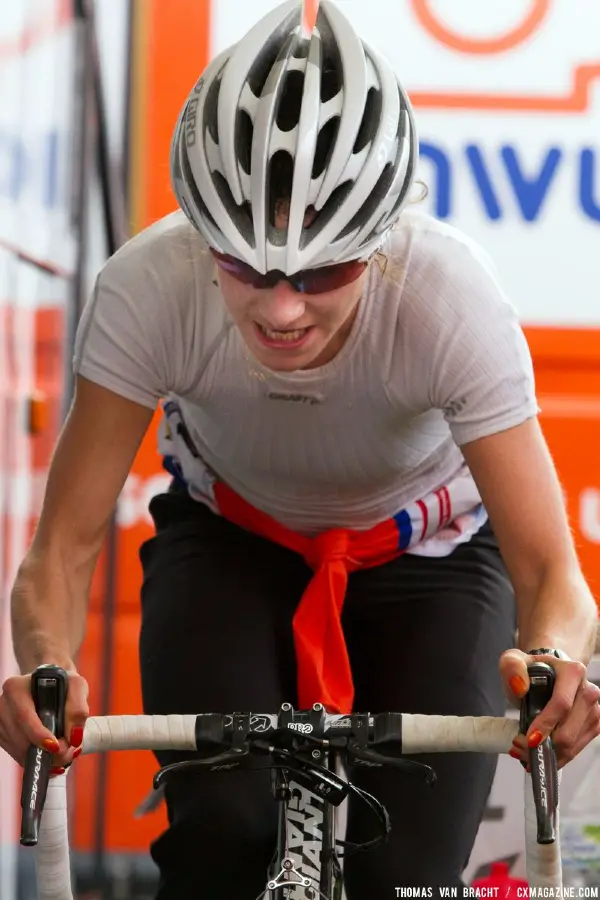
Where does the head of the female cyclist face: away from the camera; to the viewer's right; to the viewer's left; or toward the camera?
toward the camera

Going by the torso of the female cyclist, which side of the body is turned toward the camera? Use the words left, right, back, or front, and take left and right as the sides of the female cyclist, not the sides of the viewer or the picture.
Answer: front
